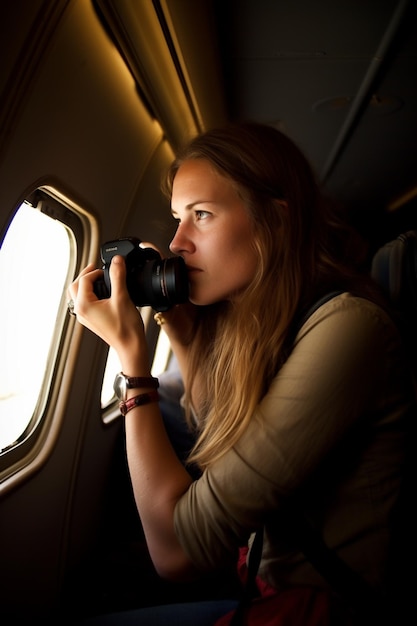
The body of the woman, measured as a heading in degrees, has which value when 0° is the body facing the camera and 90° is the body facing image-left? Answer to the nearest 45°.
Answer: approximately 90°

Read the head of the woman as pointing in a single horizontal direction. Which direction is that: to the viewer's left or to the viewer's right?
to the viewer's left
